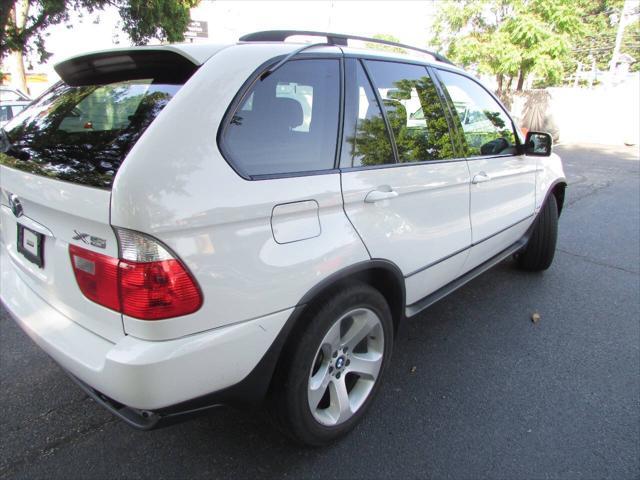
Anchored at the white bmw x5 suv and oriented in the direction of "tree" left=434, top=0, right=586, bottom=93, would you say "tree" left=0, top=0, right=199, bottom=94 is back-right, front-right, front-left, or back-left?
front-left

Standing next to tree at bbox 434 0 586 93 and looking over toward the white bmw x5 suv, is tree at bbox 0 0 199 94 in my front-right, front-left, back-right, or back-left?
front-right

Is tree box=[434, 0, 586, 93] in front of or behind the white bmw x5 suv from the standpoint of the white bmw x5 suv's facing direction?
in front

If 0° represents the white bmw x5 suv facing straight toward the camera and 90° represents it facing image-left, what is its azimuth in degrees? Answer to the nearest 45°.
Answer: approximately 225°

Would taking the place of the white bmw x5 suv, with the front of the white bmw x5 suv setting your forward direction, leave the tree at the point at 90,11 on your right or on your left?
on your left
